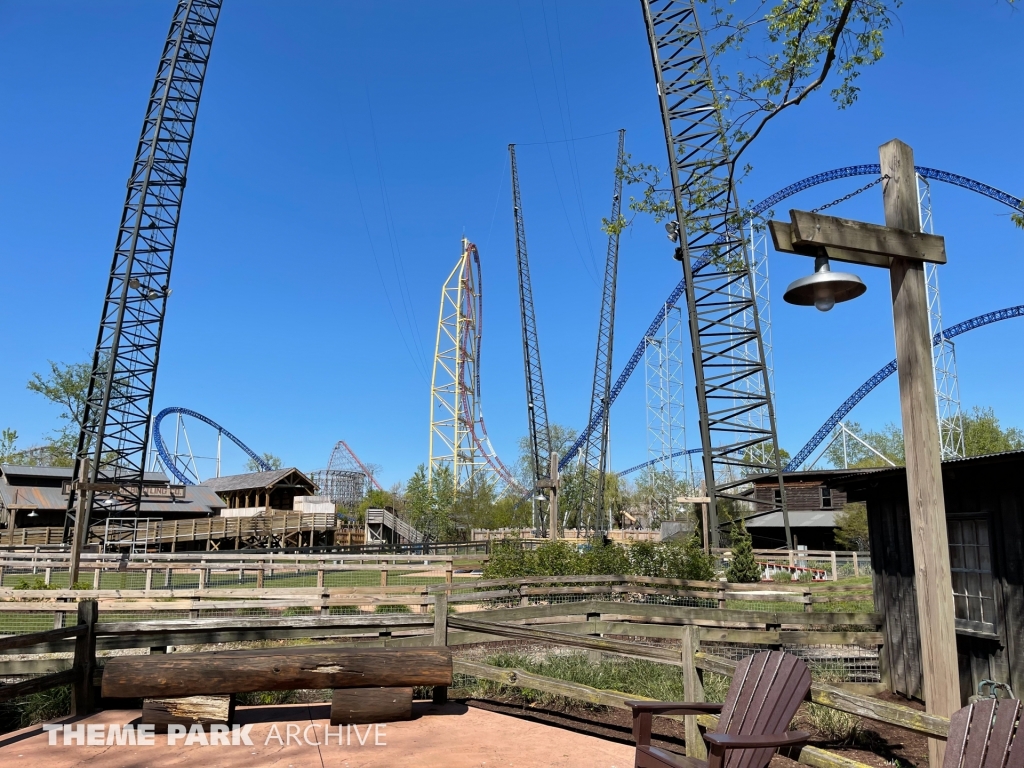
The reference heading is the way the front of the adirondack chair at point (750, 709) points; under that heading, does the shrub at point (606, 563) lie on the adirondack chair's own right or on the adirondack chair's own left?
on the adirondack chair's own right

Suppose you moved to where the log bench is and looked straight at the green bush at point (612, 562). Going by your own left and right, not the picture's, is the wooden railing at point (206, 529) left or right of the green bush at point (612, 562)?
left

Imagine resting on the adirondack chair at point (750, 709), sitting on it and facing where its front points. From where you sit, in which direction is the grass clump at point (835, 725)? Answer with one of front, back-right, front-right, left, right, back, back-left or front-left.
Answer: back-right

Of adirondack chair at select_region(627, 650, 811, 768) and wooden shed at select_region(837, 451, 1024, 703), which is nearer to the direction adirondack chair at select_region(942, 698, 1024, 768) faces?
the adirondack chair
